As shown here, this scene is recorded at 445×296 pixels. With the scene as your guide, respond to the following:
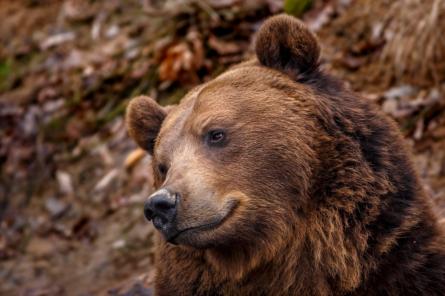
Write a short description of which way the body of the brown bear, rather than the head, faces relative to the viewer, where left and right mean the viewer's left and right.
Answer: facing the viewer and to the left of the viewer
